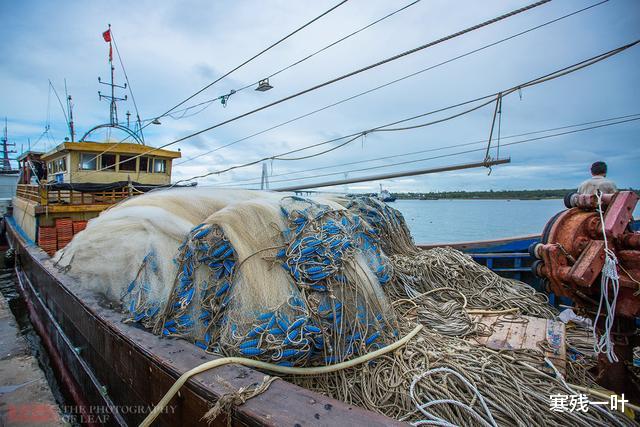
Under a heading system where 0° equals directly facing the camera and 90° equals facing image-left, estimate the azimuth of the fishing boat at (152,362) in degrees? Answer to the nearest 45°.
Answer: approximately 315°

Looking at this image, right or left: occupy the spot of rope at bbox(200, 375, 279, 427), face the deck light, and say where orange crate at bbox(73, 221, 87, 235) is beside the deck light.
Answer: left
